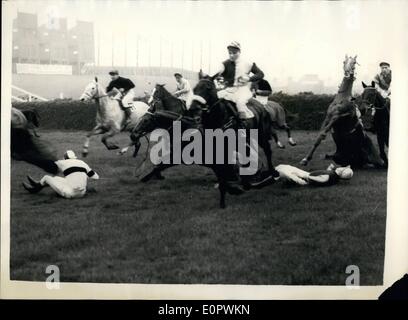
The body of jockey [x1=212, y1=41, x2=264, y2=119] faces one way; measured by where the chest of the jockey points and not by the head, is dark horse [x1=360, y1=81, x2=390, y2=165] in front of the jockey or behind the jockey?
behind

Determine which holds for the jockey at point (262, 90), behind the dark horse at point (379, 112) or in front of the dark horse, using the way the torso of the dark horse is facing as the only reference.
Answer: in front

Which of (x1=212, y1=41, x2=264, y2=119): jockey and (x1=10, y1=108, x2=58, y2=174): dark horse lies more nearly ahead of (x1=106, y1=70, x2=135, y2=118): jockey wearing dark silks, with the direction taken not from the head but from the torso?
the dark horse

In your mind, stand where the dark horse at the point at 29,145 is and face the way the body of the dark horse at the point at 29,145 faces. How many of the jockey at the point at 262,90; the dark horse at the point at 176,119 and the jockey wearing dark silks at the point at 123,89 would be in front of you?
0

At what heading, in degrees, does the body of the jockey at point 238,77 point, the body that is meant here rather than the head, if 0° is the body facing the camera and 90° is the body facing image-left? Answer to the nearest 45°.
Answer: approximately 45°

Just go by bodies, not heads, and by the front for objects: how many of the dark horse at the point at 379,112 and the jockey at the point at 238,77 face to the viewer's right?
0

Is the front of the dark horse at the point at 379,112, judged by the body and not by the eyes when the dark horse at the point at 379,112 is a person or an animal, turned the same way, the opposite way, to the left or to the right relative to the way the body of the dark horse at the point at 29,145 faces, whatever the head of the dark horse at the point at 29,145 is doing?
the same way

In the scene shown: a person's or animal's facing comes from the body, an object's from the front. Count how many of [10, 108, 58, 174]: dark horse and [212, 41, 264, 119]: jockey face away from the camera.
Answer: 0

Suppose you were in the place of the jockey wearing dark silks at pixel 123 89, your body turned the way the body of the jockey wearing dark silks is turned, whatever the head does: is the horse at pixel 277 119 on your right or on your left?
on your left

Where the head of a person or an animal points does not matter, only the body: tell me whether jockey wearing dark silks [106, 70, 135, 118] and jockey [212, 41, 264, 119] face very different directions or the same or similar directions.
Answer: same or similar directions

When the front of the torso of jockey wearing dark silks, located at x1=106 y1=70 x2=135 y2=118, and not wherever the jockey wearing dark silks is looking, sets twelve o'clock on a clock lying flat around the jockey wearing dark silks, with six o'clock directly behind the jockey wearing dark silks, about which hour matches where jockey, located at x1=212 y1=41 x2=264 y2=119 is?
The jockey is roughly at 8 o'clock from the jockey wearing dark silks.

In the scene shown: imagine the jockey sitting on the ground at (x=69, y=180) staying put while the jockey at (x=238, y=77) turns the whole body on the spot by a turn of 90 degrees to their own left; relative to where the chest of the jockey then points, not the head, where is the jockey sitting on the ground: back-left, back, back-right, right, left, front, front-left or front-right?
back-right

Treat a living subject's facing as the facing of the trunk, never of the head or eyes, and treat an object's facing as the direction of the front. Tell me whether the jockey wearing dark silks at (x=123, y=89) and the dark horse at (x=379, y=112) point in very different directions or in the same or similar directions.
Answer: same or similar directions

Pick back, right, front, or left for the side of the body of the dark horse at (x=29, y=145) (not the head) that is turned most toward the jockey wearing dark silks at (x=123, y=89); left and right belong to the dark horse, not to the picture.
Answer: back

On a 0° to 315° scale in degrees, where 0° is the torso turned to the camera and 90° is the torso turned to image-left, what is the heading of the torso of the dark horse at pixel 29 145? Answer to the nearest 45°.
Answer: approximately 90°

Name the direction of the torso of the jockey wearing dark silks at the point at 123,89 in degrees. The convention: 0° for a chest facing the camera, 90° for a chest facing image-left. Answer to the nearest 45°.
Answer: approximately 45°

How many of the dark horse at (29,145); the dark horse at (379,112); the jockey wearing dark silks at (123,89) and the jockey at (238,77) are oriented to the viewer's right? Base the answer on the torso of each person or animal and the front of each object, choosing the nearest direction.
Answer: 0

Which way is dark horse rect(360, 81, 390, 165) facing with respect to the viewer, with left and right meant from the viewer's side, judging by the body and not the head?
facing the viewer and to the left of the viewer
